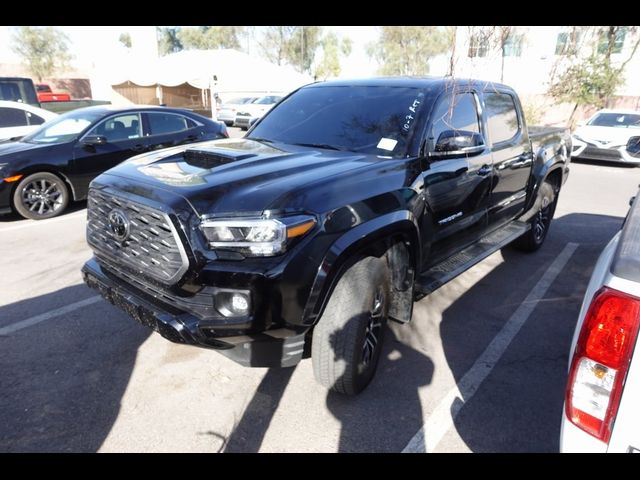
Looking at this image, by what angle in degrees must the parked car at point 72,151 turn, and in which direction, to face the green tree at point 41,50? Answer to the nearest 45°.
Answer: approximately 135° to its right

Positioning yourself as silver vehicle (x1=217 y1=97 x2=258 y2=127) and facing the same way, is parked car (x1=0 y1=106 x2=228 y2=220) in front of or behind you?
in front

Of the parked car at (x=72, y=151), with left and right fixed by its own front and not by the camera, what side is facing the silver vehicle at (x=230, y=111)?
back

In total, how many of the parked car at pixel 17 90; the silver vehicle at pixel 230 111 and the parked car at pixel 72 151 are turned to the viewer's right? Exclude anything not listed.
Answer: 0

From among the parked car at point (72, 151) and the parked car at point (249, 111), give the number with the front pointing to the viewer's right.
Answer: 0

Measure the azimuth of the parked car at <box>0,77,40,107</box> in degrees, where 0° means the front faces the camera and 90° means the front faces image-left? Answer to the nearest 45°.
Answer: approximately 90°

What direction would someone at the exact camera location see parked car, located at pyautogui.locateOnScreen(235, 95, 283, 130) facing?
facing the viewer and to the left of the viewer

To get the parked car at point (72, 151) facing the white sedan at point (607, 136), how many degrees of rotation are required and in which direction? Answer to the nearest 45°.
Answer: approximately 135° to its left

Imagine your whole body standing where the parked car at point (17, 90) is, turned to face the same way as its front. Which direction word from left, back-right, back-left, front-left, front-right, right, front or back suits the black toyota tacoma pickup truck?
left

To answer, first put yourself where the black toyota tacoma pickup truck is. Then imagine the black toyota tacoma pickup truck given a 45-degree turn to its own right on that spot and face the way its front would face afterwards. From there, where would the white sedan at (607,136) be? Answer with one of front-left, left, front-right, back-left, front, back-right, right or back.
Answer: back-right

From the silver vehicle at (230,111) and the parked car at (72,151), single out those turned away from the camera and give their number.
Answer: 0

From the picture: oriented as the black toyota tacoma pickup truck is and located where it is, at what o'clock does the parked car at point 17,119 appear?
The parked car is roughly at 3 o'clock from the black toyota tacoma pickup truck.

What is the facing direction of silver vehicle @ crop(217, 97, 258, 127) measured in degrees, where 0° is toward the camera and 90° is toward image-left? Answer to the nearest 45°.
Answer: approximately 45°

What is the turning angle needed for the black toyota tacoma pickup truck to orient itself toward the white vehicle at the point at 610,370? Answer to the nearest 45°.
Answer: approximately 90° to its left

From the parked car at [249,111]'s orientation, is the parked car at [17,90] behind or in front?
in front

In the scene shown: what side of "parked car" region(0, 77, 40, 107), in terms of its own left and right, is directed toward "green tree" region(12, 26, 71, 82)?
right
